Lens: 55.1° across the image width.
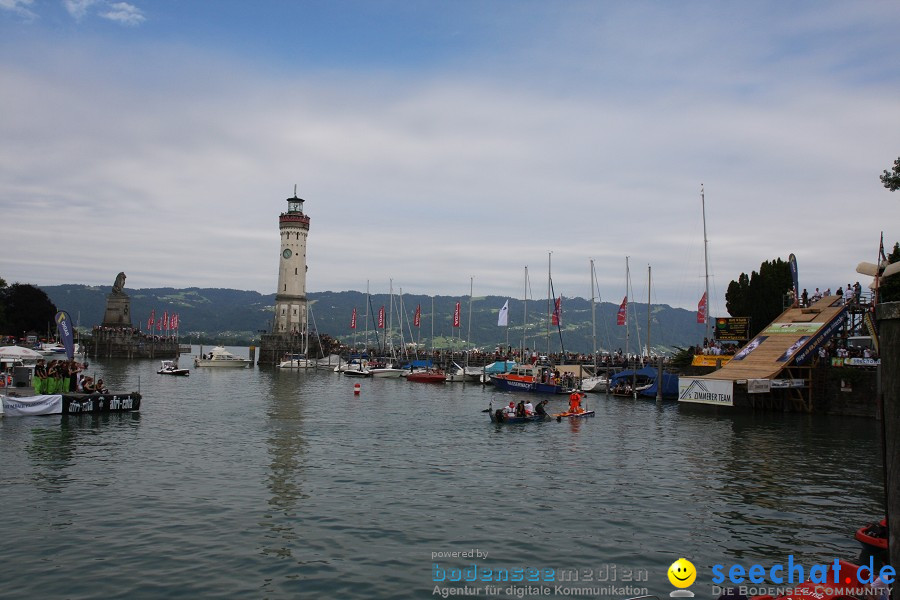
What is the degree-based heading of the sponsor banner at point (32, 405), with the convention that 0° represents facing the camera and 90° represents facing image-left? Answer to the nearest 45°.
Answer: approximately 0°

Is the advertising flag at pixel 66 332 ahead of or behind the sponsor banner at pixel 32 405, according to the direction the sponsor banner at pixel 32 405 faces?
behind

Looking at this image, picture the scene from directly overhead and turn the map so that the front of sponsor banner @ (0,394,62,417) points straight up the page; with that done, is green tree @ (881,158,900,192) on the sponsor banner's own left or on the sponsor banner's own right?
on the sponsor banner's own left
